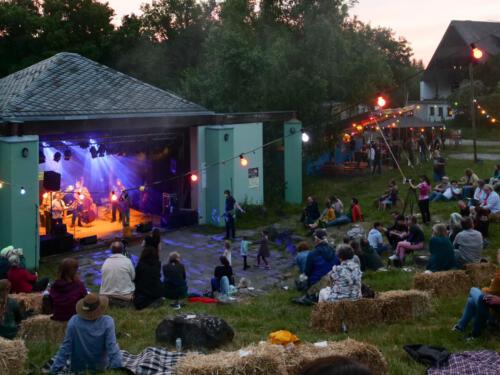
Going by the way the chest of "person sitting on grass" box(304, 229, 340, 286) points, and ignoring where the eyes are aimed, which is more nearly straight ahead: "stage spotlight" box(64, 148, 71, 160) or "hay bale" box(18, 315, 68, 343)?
the stage spotlight

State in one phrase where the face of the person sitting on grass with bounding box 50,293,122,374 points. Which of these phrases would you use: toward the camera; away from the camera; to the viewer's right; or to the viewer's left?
away from the camera

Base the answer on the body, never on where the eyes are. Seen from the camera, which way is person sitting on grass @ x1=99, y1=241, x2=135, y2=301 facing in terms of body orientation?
away from the camera

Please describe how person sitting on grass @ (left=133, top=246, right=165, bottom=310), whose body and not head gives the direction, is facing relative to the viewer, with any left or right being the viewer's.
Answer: facing away from the viewer

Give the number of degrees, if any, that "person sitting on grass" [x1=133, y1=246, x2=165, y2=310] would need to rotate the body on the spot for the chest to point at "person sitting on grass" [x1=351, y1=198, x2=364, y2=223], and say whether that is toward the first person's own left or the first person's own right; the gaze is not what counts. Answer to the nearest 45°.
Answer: approximately 45° to the first person's own right

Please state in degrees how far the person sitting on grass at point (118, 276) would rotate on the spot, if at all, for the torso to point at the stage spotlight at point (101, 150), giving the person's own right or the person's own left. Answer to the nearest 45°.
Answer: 0° — they already face it

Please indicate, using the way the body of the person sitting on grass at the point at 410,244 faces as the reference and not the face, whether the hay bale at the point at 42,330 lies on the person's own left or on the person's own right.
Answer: on the person's own left

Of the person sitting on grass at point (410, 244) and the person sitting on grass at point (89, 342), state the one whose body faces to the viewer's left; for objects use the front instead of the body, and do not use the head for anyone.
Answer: the person sitting on grass at point (410, 244)

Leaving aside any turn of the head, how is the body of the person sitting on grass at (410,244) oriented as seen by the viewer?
to the viewer's left

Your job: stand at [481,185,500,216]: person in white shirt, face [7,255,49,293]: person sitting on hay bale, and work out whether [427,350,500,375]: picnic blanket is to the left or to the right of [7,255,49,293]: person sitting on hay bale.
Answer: left

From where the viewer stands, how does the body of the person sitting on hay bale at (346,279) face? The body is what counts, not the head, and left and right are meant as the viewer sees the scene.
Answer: facing away from the viewer and to the left of the viewer

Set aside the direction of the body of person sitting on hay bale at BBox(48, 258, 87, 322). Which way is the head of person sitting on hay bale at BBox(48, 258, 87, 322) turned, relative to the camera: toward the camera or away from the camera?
away from the camera
